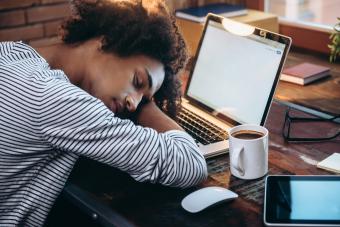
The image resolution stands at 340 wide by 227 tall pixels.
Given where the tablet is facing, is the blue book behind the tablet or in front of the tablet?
behind

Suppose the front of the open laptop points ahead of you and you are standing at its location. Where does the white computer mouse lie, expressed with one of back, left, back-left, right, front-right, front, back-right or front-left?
front-left

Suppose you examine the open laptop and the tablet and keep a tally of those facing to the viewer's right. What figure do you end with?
0

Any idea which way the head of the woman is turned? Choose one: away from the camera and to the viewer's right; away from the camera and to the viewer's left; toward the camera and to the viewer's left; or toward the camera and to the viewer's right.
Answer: toward the camera and to the viewer's right

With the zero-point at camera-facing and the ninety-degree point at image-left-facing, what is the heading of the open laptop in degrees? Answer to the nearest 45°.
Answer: approximately 45°
